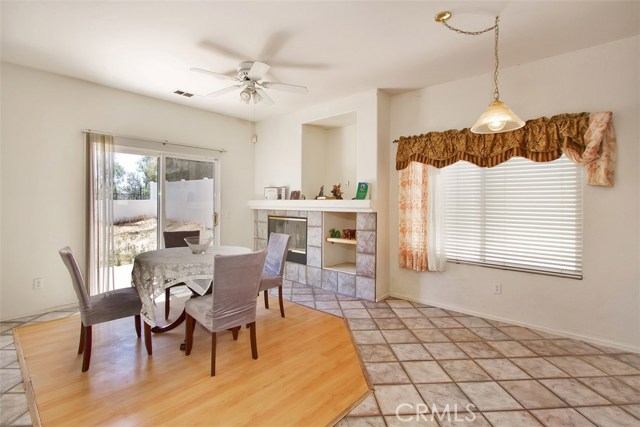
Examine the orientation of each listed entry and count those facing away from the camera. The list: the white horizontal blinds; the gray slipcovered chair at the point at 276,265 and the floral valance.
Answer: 0

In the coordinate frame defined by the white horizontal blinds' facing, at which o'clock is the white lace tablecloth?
The white lace tablecloth is roughly at 12 o'clock from the white horizontal blinds.

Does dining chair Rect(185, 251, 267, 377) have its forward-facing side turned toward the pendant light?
no

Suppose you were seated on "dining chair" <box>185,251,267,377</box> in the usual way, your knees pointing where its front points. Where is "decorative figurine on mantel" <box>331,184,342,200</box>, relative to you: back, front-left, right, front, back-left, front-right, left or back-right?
right

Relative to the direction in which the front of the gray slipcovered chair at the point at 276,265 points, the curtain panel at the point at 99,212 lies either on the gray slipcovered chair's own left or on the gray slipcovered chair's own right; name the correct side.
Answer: on the gray slipcovered chair's own right

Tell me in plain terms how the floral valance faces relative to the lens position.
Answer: facing the viewer and to the left of the viewer

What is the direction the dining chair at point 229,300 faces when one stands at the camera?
facing away from the viewer and to the left of the viewer

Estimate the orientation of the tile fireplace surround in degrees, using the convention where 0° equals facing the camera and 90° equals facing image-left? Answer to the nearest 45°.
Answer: approximately 45°

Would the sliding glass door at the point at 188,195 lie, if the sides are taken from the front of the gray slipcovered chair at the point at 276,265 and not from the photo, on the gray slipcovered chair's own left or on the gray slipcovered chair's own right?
on the gray slipcovered chair's own right

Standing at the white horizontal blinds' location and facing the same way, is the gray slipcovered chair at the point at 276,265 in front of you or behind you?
in front

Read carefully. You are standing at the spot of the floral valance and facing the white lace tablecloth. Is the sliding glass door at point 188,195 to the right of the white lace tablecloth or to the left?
right

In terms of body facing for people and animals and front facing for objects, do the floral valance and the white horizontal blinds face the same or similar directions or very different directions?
same or similar directions

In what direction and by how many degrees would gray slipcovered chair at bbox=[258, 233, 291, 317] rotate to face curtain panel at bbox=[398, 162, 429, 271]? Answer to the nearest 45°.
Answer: approximately 135° to its left

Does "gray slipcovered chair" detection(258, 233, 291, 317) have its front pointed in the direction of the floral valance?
no

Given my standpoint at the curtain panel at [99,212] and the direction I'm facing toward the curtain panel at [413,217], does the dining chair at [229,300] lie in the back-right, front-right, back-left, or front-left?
front-right

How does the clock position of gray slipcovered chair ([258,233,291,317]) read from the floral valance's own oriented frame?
The gray slipcovered chair is roughly at 1 o'clock from the floral valance.

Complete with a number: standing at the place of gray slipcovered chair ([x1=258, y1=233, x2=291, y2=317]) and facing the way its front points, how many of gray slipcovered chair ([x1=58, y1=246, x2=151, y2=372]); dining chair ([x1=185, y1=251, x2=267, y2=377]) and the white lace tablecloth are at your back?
0

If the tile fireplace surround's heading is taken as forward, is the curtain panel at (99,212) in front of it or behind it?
in front

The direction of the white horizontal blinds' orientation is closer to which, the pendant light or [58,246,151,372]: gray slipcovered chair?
the gray slipcovered chair
